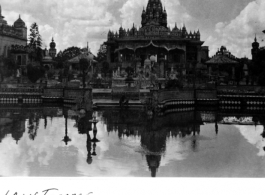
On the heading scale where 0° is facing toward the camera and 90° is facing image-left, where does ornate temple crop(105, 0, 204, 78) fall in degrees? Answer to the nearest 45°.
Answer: approximately 0°

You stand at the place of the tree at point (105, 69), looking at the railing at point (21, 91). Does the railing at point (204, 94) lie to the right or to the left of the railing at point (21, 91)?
left

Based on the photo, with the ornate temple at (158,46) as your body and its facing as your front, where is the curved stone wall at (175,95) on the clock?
The curved stone wall is roughly at 12 o'clock from the ornate temple.

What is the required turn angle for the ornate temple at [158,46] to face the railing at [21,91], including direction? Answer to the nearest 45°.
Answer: approximately 45° to its right

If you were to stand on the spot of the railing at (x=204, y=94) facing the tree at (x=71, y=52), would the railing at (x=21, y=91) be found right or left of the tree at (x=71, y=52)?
left
